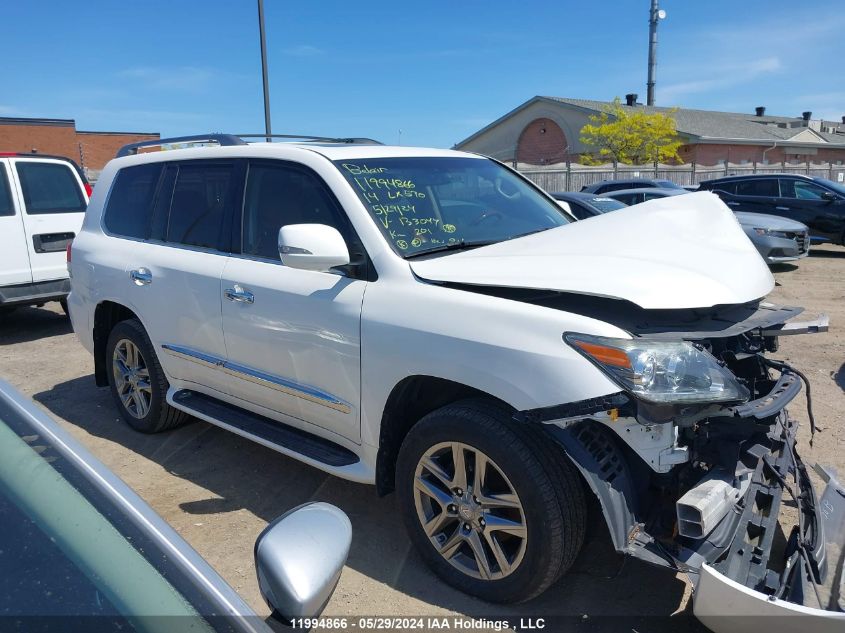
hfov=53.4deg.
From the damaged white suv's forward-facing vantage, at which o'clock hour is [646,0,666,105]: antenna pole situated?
The antenna pole is roughly at 8 o'clock from the damaged white suv.

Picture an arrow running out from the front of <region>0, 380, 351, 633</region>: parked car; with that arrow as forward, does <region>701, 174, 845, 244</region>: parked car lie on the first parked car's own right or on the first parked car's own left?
on the first parked car's own left

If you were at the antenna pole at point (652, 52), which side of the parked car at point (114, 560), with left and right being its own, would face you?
left

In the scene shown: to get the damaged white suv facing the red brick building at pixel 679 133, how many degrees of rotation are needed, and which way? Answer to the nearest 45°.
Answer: approximately 135° to its left

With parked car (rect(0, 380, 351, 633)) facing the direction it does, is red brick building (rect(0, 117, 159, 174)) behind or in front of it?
behind

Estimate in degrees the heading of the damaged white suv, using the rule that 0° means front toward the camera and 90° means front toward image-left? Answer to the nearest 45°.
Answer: approximately 315°

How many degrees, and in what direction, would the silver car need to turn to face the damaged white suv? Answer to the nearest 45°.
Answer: approximately 45° to its right

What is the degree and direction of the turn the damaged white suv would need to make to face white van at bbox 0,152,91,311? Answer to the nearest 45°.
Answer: approximately 180°

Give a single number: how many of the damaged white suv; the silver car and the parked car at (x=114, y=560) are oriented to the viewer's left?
0

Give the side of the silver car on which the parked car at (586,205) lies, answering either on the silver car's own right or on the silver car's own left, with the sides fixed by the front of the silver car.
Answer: on the silver car's own right

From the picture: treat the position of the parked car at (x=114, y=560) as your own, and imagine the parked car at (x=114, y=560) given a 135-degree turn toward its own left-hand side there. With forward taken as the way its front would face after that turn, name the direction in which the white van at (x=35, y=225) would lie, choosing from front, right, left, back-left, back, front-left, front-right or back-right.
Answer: front

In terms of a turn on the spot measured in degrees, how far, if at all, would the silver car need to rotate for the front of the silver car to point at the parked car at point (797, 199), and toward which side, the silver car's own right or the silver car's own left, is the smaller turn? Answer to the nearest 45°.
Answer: approximately 135° to the silver car's own left

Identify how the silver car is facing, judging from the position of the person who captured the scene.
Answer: facing the viewer and to the right of the viewer

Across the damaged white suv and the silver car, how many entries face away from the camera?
0

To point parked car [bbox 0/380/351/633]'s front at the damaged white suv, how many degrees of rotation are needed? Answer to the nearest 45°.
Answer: approximately 90° to its left
